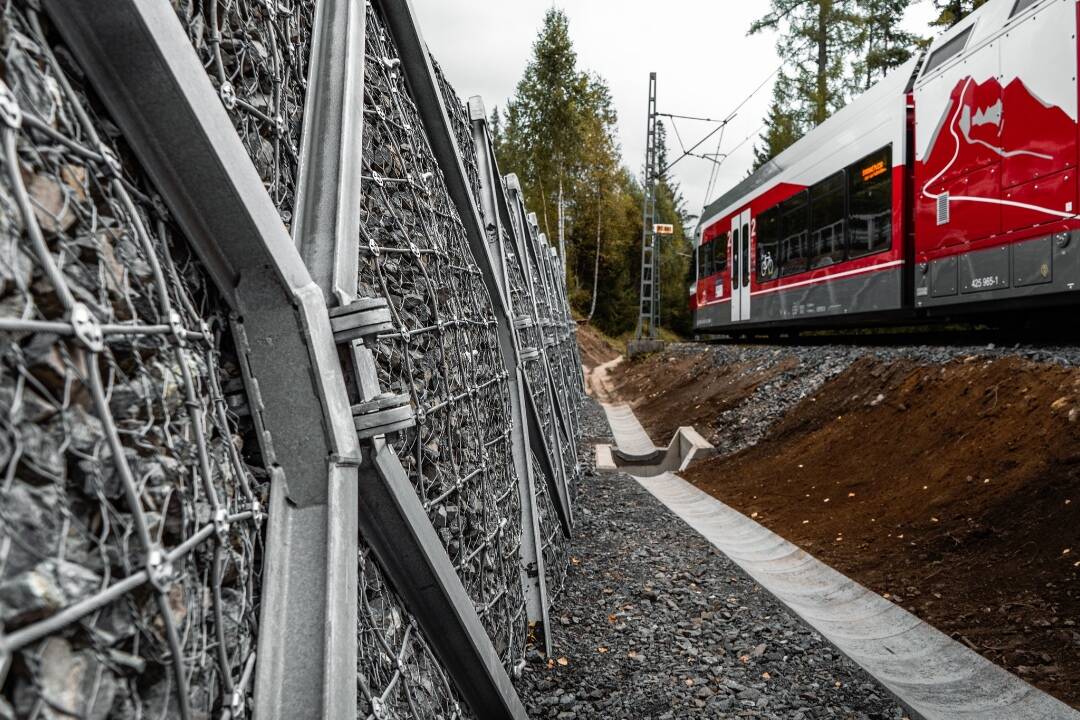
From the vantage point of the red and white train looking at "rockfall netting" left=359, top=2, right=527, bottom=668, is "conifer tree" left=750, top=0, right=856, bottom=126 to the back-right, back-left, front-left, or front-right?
back-right

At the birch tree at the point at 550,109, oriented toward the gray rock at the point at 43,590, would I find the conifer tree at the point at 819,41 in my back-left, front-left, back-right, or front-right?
front-left
